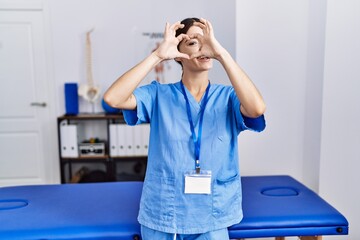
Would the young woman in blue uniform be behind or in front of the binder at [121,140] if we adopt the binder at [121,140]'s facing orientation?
in front

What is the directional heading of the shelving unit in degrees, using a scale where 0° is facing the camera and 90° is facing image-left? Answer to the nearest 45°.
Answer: approximately 0°

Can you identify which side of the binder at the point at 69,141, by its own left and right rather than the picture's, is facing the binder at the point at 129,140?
left

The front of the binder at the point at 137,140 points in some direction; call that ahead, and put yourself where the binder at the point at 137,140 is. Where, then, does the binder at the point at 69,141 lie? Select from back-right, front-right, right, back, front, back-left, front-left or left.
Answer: right
